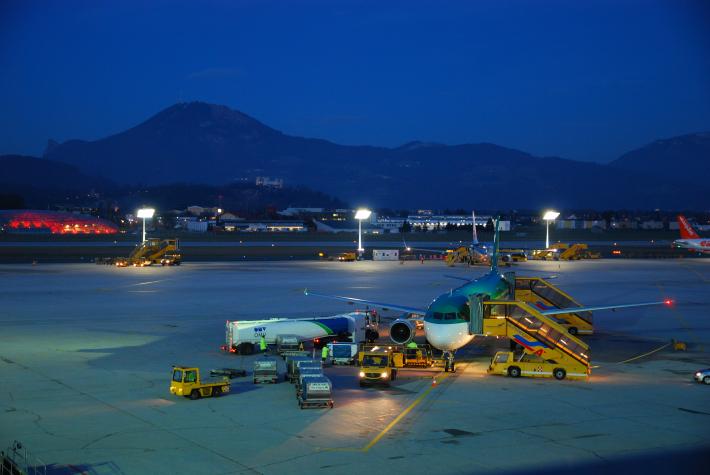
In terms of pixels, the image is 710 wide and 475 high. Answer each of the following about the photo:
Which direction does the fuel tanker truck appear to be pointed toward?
to the viewer's right

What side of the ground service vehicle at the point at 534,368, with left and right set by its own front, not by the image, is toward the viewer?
left

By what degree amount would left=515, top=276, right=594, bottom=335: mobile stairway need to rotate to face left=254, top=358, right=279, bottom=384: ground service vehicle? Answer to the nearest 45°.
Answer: approximately 45° to its left

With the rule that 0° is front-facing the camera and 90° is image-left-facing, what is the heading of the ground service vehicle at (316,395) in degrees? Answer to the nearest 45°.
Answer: approximately 0°

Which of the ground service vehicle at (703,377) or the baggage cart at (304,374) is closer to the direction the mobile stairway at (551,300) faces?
the baggage cart

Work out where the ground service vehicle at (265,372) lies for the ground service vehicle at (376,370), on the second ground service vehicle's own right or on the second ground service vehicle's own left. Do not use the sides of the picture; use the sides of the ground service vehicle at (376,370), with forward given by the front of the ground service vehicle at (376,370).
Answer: on the second ground service vehicle's own right

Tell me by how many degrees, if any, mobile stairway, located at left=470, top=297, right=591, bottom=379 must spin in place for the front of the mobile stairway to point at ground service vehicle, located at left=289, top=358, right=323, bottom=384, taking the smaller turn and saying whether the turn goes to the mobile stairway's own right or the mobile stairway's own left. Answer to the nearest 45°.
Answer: approximately 45° to the mobile stairway's own left

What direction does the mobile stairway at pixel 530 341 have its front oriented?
to the viewer's left

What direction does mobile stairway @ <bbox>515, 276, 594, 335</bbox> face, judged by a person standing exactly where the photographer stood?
facing to the left of the viewer
